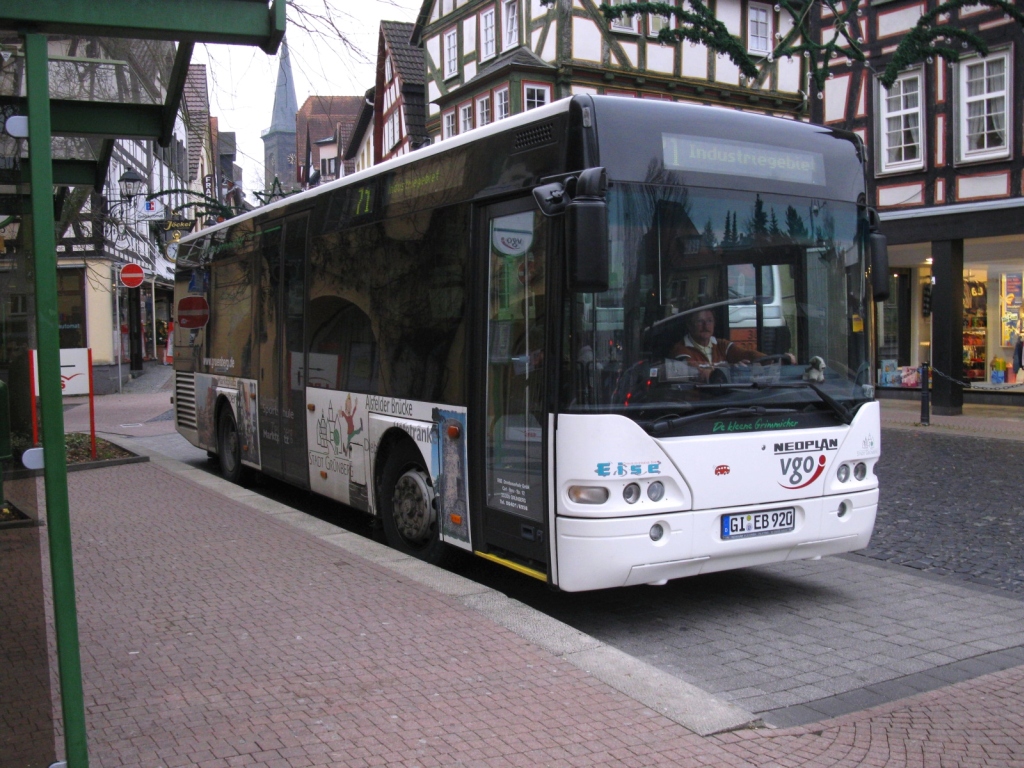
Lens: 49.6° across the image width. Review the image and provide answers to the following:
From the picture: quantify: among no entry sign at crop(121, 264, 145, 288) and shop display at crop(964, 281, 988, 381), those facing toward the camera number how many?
2

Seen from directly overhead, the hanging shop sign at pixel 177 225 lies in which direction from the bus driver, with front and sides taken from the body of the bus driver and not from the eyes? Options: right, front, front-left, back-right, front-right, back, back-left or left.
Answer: back

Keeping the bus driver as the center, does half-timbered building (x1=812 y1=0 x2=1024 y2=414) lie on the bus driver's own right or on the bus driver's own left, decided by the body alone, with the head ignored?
on the bus driver's own left

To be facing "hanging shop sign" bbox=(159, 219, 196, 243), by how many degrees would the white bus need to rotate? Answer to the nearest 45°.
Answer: approximately 180°

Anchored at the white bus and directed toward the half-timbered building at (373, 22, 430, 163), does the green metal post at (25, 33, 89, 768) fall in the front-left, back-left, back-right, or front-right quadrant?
back-left

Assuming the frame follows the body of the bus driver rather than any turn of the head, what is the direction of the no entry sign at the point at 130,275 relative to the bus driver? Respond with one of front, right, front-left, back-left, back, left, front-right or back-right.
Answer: back

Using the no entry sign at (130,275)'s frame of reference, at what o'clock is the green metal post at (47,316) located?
The green metal post is roughly at 12 o'clock from the no entry sign.

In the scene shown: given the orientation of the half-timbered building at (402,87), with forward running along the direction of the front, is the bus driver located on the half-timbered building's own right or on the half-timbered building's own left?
on the half-timbered building's own left

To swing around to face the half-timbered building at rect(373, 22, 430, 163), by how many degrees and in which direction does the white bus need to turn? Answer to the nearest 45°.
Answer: approximately 135° to its left

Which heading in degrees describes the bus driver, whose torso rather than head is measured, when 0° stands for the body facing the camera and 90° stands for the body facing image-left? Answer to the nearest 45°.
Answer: approximately 315°

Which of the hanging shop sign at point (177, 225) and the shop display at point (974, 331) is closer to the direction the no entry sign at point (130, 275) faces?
the shop display

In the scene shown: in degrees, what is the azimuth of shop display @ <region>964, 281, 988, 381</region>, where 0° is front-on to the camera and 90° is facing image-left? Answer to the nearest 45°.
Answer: approximately 0°
